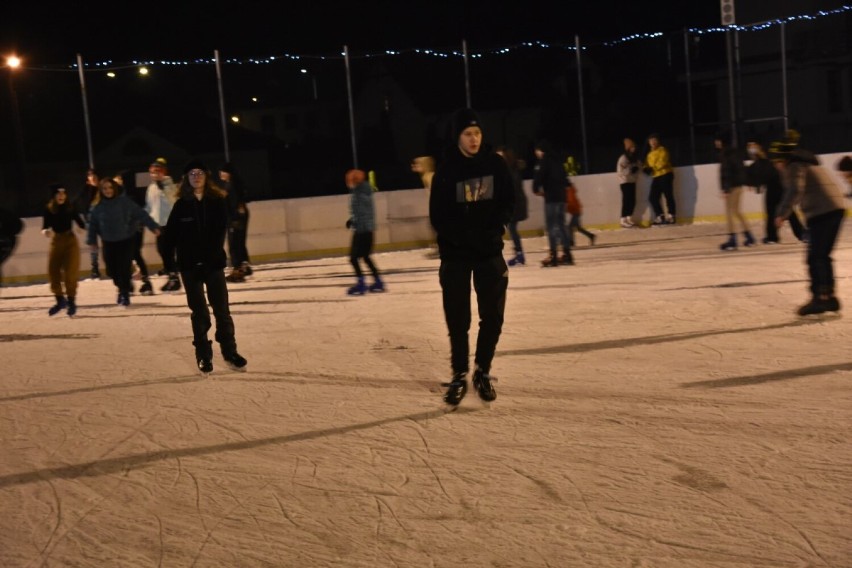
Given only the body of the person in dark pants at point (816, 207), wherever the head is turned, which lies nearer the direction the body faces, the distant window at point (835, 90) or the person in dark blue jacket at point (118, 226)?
the person in dark blue jacket

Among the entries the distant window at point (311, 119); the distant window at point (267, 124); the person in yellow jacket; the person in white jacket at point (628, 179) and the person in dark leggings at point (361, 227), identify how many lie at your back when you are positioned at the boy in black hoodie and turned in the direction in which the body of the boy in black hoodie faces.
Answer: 5

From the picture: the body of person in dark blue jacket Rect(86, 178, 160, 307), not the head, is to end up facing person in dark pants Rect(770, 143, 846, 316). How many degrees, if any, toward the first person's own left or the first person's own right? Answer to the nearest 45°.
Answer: approximately 45° to the first person's own left

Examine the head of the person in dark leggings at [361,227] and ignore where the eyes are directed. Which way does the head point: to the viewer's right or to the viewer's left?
to the viewer's left

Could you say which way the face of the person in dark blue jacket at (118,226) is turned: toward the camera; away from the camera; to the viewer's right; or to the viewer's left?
toward the camera

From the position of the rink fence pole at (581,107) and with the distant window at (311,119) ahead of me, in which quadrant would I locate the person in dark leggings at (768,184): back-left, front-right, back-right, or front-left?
back-right

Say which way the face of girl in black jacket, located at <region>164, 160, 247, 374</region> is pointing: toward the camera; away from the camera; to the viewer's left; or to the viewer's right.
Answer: toward the camera

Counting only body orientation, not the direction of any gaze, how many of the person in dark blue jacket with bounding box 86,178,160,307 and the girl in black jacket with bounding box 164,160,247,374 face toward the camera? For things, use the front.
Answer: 2

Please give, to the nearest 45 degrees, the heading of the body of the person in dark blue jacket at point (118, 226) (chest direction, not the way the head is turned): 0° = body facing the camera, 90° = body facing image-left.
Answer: approximately 0°

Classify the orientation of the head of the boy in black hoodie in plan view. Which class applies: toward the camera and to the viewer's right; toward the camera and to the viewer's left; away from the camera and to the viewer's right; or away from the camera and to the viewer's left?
toward the camera and to the viewer's right

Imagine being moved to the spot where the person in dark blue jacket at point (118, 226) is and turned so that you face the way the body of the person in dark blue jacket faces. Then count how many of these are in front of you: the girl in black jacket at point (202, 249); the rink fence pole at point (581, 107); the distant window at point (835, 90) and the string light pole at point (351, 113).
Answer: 1

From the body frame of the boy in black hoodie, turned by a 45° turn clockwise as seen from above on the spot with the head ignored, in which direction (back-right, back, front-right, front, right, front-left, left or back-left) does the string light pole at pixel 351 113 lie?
back-right

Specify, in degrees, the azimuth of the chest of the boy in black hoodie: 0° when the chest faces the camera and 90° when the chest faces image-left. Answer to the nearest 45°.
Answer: approximately 0°
